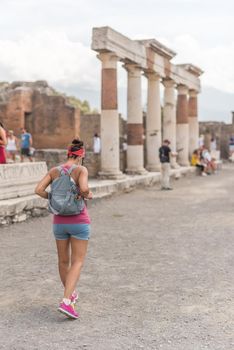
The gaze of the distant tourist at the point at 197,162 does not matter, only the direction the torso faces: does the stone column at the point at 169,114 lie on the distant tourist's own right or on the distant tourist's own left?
on the distant tourist's own right

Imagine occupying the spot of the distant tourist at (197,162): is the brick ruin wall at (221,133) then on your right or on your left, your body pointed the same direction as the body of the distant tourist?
on your left

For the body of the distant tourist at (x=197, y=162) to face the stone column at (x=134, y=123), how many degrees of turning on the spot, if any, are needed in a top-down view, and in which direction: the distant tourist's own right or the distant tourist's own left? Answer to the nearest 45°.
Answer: approximately 90° to the distant tourist's own right

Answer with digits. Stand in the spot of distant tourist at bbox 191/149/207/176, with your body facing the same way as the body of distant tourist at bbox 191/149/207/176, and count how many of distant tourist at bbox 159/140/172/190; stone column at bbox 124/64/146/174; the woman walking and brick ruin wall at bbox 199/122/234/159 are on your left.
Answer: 1

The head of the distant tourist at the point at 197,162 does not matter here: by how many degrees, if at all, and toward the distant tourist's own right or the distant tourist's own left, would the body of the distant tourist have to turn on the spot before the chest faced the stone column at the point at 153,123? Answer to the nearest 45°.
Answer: approximately 90° to the distant tourist's own right

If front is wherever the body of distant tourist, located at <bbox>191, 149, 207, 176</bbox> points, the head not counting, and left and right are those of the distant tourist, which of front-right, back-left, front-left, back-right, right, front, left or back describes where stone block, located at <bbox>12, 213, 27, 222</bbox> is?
right

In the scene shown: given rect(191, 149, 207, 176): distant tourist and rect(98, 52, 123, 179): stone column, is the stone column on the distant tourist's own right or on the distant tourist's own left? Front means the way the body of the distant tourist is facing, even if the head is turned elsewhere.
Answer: on the distant tourist's own right

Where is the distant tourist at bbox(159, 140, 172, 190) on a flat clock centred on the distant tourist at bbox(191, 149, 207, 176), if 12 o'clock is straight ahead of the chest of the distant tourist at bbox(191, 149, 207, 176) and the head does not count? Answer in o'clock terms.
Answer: the distant tourist at bbox(159, 140, 172, 190) is roughly at 3 o'clock from the distant tourist at bbox(191, 149, 207, 176).
